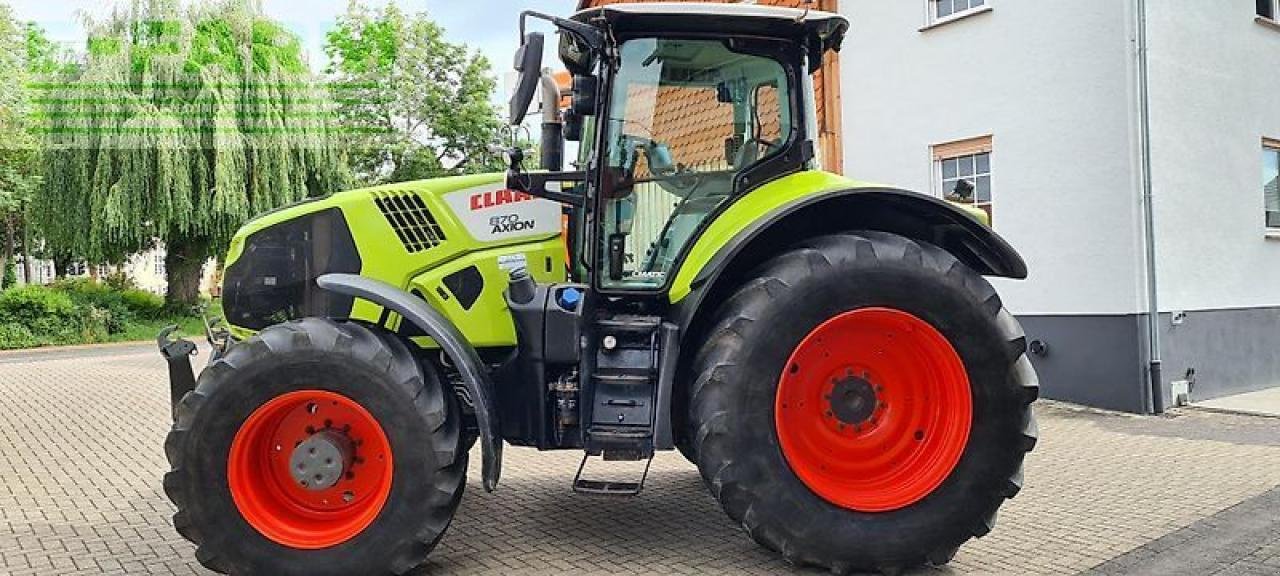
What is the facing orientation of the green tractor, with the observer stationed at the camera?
facing to the left of the viewer

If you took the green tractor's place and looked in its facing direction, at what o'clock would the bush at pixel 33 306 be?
The bush is roughly at 2 o'clock from the green tractor.

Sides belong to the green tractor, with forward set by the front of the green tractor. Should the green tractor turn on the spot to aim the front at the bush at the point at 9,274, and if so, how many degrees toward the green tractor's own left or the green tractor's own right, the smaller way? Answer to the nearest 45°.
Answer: approximately 45° to the green tractor's own right

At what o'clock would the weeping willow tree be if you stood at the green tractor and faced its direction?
The weeping willow tree is roughly at 2 o'clock from the green tractor.

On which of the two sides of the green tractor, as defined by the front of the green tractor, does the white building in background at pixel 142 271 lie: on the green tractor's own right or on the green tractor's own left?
on the green tractor's own right

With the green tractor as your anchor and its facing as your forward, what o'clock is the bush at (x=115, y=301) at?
The bush is roughly at 2 o'clock from the green tractor.

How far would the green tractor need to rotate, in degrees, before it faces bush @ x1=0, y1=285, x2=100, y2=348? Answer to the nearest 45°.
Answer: approximately 45° to its right

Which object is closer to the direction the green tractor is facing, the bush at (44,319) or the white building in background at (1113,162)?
the bush

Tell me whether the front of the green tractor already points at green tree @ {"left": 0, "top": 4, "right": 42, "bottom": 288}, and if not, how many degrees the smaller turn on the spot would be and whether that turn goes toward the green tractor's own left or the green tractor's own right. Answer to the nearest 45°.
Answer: approximately 45° to the green tractor's own right

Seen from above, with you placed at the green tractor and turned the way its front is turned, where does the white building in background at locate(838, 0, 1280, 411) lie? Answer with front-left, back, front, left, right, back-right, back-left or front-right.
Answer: back-right
